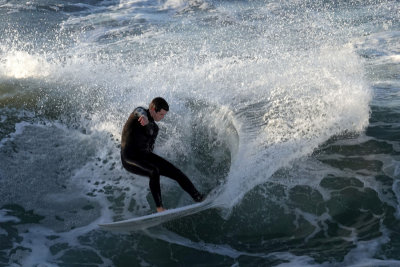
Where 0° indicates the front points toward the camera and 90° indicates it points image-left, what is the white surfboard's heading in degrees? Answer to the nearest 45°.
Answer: approximately 90°
